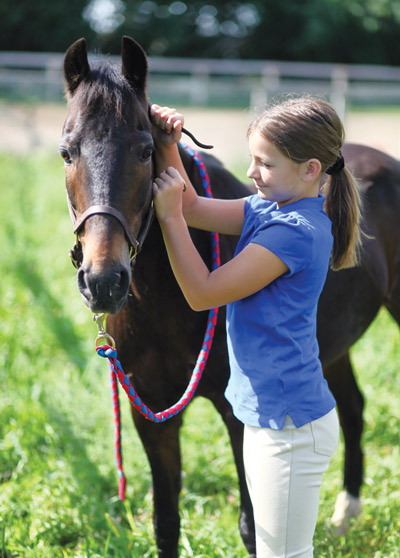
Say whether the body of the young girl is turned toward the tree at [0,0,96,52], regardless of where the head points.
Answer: no

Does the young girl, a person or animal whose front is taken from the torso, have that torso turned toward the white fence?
no

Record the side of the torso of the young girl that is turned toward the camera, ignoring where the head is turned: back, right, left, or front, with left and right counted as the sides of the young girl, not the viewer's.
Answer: left

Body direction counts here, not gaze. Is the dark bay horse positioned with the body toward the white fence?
no

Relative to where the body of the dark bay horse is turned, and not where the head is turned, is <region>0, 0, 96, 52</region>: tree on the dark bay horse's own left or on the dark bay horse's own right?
on the dark bay horse's own right

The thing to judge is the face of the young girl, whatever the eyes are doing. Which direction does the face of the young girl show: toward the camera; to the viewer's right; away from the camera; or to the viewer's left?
to the viewer's left
